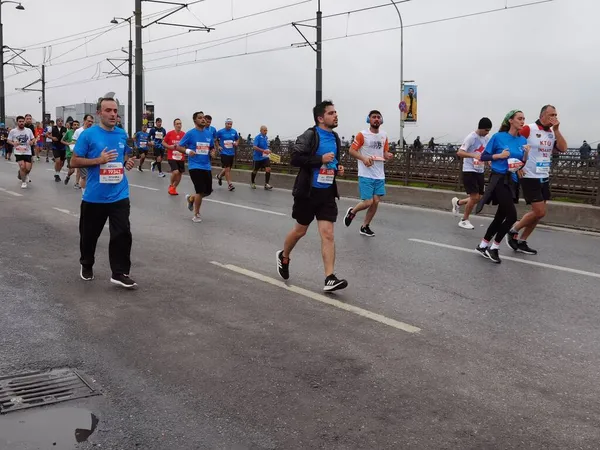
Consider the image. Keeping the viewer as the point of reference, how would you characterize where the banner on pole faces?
facing the viewer

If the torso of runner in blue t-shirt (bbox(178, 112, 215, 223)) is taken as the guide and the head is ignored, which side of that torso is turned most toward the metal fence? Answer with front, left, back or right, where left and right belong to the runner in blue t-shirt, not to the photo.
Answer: left

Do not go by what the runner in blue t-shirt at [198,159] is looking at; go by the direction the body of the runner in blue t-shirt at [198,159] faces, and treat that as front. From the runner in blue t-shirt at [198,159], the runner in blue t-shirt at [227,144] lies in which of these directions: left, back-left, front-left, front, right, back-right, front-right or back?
back-left

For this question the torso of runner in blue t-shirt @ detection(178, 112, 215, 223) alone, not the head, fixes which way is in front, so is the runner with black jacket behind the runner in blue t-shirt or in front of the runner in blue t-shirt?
in front

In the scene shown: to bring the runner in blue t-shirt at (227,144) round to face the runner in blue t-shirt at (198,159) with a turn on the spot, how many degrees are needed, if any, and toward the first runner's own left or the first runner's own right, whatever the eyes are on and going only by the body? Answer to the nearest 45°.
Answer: approximately 45° to the first runner's own right

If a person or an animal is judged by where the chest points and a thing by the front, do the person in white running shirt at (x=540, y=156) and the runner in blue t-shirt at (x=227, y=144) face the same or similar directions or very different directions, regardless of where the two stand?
same or similar directions

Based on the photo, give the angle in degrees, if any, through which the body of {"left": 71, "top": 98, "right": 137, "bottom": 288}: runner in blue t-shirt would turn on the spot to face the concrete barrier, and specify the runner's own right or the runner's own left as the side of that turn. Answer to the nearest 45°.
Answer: approximately 90° to the runner's own left

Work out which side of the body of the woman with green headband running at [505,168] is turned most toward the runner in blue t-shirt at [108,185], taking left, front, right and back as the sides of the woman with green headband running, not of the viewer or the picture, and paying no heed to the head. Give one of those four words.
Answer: right

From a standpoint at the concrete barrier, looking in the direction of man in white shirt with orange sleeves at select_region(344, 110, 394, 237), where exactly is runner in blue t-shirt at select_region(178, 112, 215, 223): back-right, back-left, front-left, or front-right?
front-right

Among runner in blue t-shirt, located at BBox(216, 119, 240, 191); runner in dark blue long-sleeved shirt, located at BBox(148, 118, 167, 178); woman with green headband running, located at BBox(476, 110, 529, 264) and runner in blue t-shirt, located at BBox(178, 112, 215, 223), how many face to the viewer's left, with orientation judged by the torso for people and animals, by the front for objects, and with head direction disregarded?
0

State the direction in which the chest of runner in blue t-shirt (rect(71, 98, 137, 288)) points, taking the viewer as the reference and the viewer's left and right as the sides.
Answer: facing the viewer and to the right of the viewer

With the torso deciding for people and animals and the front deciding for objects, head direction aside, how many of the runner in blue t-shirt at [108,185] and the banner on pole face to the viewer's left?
0

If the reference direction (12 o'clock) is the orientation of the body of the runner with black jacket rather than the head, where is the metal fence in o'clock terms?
The metal fence is roughly at 8 o'clock from the runner with black jacket.

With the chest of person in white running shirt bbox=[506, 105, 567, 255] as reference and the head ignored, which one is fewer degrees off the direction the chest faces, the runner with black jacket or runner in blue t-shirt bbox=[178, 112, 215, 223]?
the runner with black jacket
